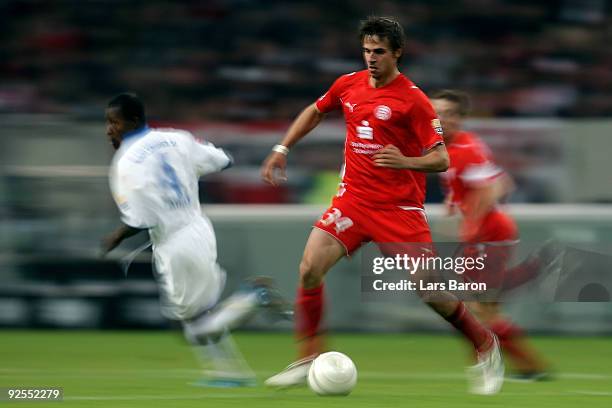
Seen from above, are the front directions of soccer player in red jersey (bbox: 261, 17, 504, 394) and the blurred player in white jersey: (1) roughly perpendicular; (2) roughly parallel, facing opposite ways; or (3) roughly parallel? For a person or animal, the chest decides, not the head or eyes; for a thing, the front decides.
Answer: roughly perpendicular

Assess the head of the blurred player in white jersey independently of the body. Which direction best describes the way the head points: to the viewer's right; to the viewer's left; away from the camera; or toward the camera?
to the viewer's left

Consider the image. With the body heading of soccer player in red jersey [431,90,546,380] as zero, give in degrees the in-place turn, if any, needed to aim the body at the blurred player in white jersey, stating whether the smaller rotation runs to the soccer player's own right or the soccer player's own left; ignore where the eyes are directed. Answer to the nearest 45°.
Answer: approximately 45° to the soccer player's own left

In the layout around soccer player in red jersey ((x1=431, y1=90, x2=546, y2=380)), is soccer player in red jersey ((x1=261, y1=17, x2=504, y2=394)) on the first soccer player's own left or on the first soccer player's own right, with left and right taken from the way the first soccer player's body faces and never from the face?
on the first soccer player's own left

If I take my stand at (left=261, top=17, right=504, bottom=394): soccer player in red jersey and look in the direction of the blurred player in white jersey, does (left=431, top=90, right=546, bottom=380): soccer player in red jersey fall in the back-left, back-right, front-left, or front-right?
back-right

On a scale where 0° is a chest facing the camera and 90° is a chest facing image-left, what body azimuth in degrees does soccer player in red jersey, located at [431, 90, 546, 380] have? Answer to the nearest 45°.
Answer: approximately 90°

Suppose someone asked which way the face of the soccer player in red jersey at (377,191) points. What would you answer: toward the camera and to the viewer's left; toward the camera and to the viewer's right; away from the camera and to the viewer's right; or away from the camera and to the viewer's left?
toward the camera and to the viewer's left

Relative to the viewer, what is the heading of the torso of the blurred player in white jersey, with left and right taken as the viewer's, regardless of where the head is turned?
facing away from the viewer and to the left of the viewer

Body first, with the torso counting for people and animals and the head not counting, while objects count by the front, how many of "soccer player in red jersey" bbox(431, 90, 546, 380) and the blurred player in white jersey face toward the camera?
0

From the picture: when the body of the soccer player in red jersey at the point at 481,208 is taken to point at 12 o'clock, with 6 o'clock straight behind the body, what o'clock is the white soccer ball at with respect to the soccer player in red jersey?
The white soccer ball is roughly at 10 o'clock from the soccer player in red jersey.

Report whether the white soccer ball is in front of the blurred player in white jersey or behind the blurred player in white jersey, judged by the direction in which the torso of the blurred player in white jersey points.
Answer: behind
